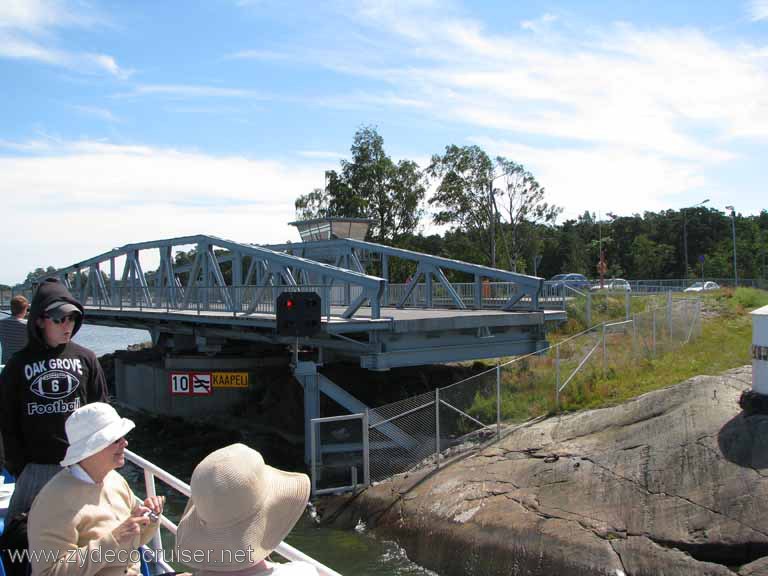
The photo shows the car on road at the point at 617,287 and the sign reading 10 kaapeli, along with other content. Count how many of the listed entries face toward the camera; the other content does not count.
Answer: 1

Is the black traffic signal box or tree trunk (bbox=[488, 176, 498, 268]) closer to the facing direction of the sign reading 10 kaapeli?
the black traffic signal box

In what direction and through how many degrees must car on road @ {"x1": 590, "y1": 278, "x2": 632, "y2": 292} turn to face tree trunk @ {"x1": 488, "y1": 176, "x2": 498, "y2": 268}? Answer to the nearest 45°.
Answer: approximately 45° to its right

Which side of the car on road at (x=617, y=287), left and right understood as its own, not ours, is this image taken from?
left

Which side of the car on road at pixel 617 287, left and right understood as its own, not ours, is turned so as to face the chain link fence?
left

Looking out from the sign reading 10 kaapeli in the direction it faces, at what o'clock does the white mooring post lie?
The white mooring post is roughly at 11 o'clock from the sign reading 10 kaapeli.

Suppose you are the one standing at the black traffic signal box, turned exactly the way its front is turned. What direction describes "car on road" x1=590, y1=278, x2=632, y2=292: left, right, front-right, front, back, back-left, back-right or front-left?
back-left

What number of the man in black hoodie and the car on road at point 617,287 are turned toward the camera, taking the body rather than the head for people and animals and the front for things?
1

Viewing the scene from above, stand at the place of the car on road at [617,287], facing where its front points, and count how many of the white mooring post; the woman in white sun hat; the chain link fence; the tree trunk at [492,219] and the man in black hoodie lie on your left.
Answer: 4
